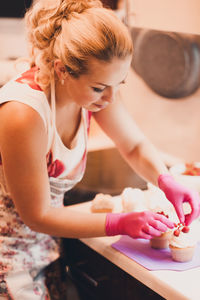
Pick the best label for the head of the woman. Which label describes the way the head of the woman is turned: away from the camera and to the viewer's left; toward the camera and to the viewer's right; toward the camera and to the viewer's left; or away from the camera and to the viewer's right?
toward the camera and to the viewer's right

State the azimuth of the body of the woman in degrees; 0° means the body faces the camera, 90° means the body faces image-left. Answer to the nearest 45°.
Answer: approximately 315°

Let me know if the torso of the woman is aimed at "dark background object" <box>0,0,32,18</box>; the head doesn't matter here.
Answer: no
